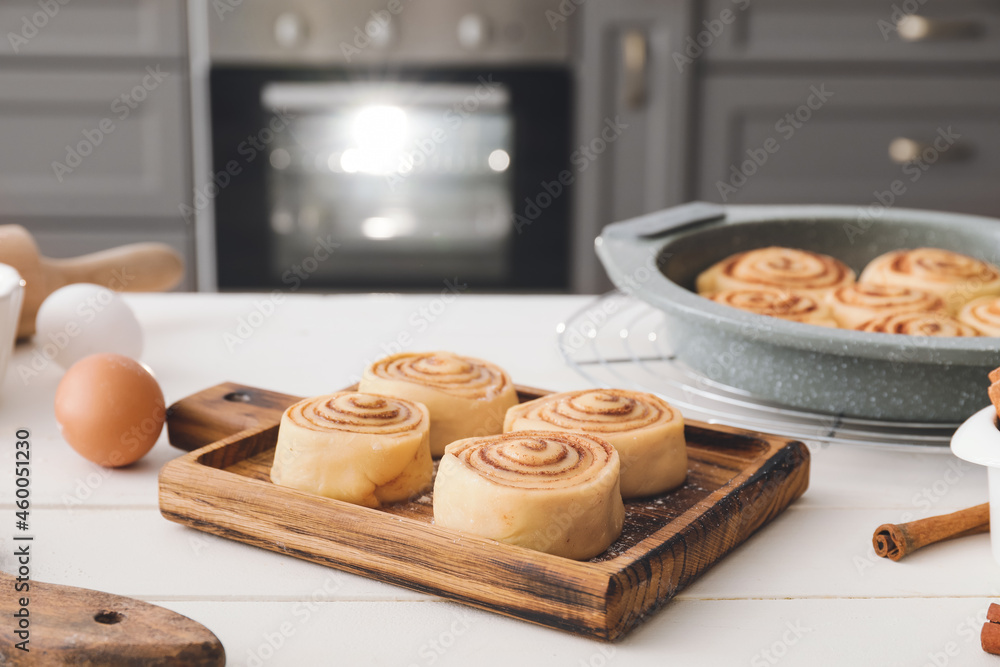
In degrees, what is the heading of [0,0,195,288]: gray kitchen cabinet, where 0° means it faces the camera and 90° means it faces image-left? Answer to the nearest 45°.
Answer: approximately 0°

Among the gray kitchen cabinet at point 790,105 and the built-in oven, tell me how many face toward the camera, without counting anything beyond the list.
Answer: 2

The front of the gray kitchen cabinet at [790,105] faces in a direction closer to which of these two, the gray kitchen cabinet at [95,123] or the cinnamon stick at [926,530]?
the cinnamon stick

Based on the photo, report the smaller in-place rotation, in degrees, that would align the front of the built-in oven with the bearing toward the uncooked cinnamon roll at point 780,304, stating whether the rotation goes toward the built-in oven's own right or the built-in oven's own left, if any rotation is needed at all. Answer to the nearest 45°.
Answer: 0° — it already faces it

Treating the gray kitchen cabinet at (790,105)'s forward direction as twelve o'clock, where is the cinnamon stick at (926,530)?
The cinnamon stick is roughly at 12 o'clock from the gray kitchen cabinet.

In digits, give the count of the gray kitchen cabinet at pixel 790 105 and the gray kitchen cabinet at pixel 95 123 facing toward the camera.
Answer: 2

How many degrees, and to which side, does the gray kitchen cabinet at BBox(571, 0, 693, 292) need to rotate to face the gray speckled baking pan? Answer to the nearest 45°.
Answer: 0° — it already faces it

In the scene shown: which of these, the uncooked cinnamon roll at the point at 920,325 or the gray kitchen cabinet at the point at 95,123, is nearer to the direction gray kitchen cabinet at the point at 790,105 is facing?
the uncooked cinnamon roll
